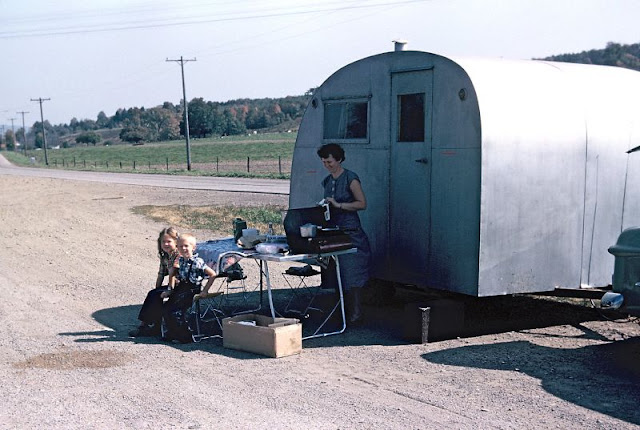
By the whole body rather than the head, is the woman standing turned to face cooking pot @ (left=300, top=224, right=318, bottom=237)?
yes

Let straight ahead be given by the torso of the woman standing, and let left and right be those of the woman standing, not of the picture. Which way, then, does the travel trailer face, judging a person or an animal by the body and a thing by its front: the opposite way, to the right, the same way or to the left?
the opposite way

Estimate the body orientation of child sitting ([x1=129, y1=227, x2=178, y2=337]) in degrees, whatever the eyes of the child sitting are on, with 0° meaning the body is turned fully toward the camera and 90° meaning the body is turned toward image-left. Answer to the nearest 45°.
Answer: approximately 45°

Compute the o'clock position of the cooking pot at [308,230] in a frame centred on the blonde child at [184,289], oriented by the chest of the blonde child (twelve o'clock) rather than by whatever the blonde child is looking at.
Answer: The cooking pot is roughly at 8 o'clock from the blonde child.

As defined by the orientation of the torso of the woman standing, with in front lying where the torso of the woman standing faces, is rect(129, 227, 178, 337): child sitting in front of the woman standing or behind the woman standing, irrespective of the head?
in front

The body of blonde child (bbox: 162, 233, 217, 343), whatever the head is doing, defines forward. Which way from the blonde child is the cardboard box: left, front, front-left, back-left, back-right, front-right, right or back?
left

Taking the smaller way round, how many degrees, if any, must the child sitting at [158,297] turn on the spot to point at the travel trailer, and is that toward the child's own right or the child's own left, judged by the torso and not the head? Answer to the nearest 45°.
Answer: approximately 135° to the child's own left

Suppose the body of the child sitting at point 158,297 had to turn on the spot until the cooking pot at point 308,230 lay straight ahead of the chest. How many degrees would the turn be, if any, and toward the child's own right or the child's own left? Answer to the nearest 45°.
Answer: approximately 135° to the child's own left

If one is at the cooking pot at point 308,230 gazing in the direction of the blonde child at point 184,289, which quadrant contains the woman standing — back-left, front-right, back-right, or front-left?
back-right

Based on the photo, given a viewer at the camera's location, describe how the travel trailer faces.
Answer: facing away from the viewer and to the right of the viewer

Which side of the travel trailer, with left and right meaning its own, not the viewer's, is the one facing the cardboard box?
back

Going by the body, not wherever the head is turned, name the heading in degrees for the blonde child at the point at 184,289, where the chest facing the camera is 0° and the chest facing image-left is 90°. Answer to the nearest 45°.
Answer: approximately 45°
